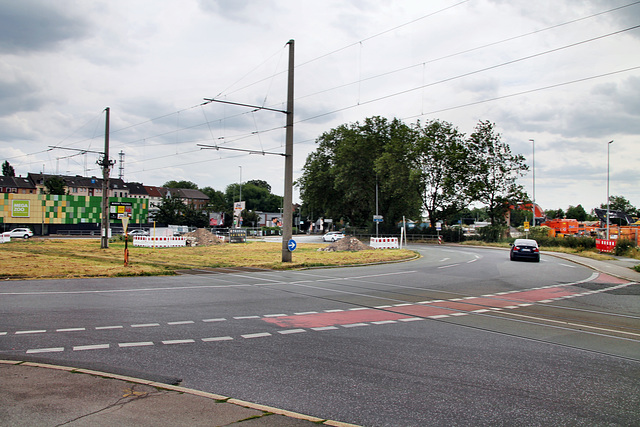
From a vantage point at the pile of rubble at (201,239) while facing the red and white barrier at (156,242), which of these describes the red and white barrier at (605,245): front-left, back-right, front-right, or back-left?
back-left

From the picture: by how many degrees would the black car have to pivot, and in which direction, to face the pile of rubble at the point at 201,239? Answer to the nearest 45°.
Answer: approximately 90° to its left

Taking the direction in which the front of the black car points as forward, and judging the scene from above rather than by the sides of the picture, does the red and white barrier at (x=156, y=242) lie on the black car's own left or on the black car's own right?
on the black car's own left

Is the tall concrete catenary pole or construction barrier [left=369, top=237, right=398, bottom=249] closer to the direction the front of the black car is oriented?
the construction barrier

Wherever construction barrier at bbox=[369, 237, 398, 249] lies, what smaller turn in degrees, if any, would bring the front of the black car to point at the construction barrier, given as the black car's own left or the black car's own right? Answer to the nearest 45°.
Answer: approximately 45° to the black car's own left

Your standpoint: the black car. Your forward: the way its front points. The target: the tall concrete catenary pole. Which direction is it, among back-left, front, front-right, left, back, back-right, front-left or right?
back-left

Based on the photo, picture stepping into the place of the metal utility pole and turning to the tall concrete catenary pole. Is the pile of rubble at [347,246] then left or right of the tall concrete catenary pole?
left

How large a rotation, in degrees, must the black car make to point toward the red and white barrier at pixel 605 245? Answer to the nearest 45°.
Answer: approximately 45° to its right

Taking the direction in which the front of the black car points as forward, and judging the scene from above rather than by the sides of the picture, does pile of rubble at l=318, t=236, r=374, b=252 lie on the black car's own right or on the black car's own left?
on the black car's own left

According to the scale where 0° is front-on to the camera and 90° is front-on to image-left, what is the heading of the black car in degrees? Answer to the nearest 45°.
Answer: approximately 180°

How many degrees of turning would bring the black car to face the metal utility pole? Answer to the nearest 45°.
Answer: approximately 90° to its left
